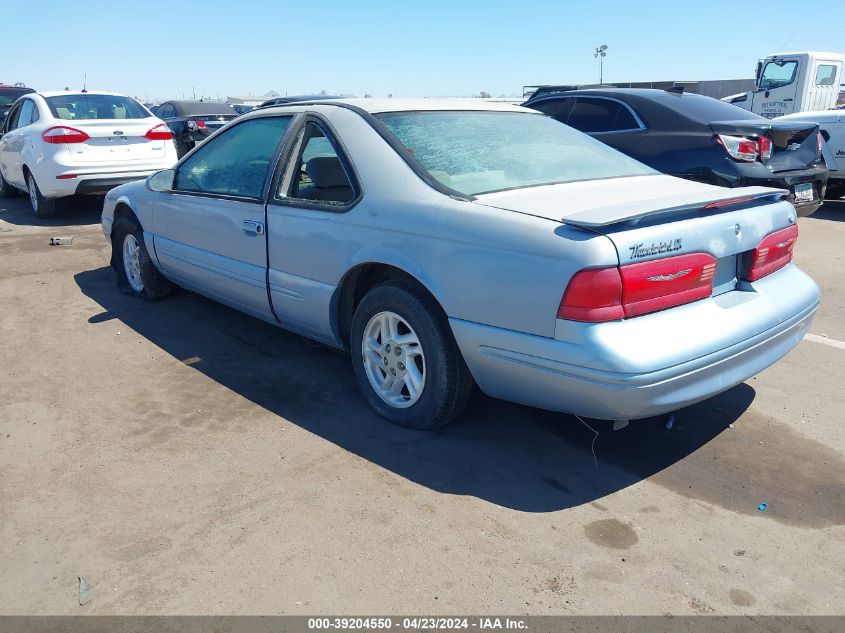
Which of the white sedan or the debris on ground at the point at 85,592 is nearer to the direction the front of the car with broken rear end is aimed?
the white sedan

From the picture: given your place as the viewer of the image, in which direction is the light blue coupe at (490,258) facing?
facing away from the viewer and to the left of the viewer

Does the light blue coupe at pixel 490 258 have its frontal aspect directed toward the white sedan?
yes

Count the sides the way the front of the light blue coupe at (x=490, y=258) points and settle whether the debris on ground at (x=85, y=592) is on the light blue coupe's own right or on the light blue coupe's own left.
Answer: on the light blue coupe's own left

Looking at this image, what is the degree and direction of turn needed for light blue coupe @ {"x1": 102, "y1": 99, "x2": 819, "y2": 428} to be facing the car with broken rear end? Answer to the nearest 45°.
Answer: approximately 90° to its right

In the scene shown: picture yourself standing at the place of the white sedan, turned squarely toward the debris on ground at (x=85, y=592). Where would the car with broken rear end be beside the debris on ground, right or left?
left
